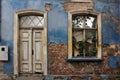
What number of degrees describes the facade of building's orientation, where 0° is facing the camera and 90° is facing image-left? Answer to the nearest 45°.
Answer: approximately 0°
